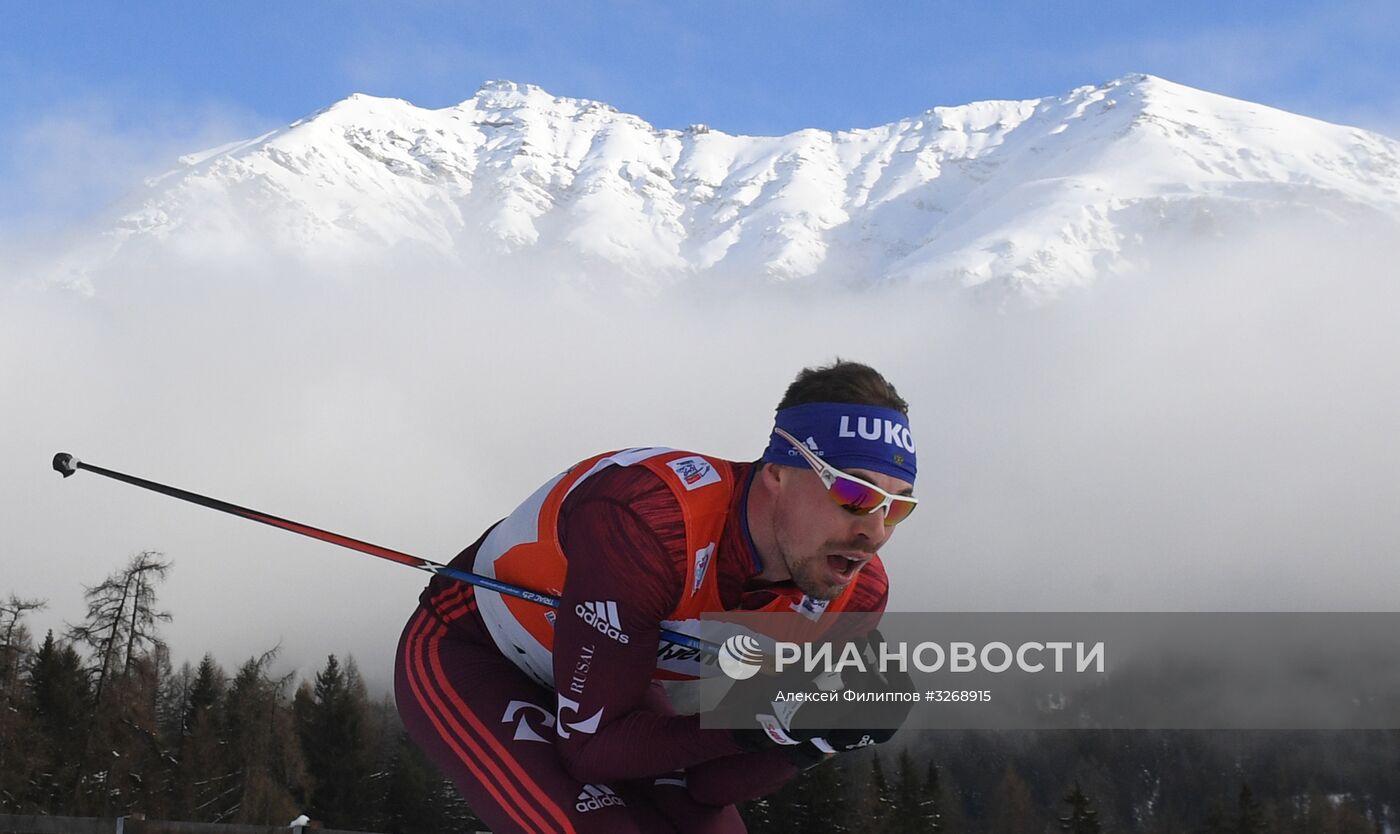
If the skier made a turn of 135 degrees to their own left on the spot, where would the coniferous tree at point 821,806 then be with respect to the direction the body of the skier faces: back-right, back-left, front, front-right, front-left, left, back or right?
front

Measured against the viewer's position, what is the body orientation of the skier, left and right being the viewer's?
facing the viewer and to the right of the viewer

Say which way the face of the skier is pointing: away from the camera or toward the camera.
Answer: toward the camera
